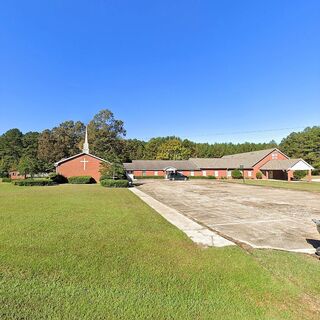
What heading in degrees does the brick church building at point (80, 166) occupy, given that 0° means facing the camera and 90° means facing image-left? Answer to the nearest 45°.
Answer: approximately 0°

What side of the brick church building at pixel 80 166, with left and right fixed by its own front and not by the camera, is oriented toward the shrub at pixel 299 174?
left

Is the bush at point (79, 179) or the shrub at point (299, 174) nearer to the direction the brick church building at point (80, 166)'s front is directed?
the bush

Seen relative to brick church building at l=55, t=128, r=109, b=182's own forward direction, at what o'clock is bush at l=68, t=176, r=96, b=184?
The bush is roughly at 12 o'clock from the brick church building.
